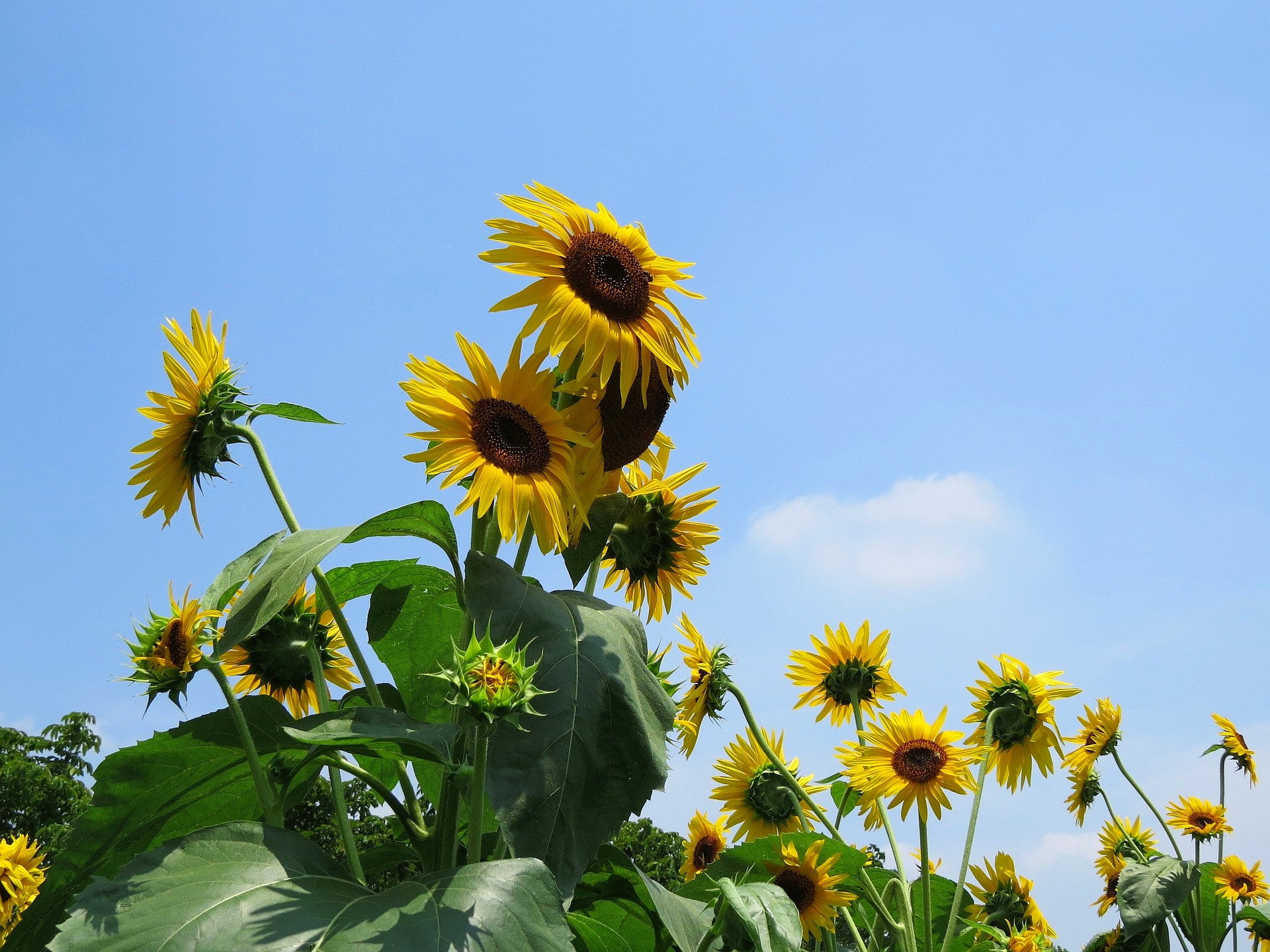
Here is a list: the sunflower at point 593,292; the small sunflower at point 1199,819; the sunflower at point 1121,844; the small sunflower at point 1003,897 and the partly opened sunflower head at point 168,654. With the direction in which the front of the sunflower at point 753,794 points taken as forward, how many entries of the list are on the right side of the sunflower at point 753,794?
3

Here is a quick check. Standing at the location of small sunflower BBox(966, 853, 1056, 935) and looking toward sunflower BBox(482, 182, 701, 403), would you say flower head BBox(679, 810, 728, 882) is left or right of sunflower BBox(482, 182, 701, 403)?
right

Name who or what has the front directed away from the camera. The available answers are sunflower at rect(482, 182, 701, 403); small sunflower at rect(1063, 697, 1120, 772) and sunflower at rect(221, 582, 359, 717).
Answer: sunflower at rect(221, 582, 359, 717)

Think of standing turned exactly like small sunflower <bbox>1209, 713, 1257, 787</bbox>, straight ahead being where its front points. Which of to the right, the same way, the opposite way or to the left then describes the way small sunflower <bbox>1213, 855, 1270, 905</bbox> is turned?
to the right

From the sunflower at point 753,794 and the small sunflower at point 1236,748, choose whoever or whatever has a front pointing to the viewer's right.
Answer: the small sunflower

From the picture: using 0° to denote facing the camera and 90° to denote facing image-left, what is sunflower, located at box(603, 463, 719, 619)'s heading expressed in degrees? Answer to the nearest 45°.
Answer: approximately 225°

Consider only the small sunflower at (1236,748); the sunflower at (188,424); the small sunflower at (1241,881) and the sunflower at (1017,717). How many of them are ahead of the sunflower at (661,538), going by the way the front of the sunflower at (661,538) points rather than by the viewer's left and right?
3
